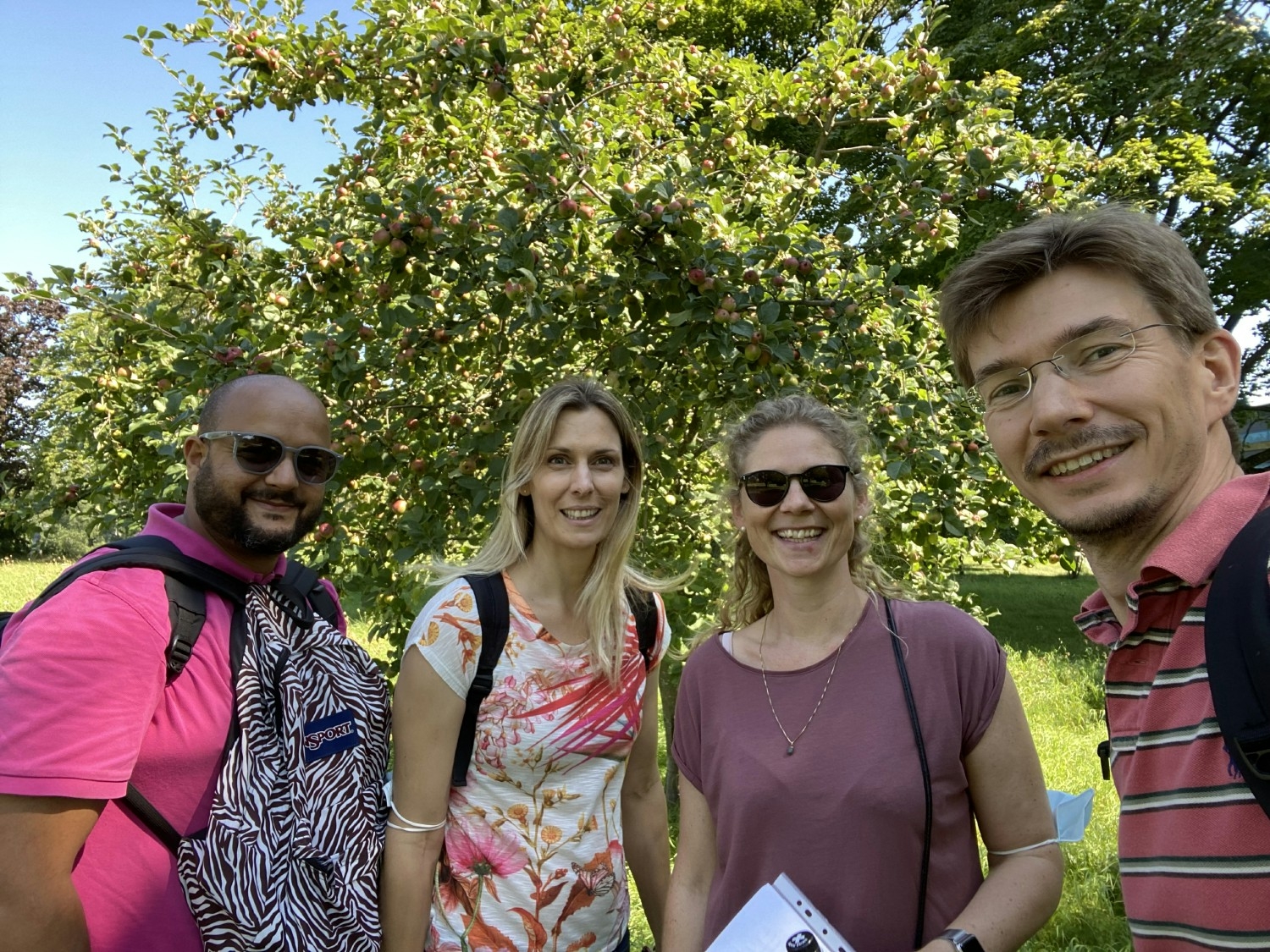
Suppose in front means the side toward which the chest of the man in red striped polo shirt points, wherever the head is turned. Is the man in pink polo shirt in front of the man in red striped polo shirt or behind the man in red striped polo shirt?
in front

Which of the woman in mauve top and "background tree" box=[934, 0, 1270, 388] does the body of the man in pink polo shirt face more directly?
the woman in mauve top

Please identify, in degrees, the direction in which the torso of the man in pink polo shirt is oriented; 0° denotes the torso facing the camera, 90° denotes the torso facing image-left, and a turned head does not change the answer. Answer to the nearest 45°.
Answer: approximately 315°

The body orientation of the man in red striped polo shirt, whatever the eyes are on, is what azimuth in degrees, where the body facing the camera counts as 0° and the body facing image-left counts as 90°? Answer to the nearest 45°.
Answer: approximately 45°

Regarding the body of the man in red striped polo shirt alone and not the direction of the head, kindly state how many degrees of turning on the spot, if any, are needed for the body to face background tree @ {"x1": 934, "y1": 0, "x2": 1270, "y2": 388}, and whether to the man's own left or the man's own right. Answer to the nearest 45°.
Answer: approximately 135° to the man's own right

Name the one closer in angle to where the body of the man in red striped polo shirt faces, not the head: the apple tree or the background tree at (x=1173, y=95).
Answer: the apple tree

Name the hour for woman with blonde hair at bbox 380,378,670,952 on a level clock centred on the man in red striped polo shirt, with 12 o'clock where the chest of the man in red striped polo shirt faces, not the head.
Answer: The woman with blonde hair is roughly at 2 o'clock from the man in red striped polo shirt.

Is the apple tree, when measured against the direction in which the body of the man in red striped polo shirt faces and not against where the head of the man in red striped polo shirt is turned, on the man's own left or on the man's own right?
on the man's own right

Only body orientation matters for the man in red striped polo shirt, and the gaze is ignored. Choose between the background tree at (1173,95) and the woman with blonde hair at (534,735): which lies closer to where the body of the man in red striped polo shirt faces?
the woman with blonde hair
